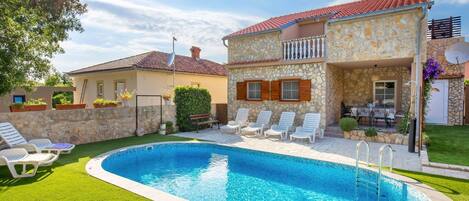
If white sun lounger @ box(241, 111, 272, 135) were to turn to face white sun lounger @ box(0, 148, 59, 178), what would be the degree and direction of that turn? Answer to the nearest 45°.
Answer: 0° — it already faces it

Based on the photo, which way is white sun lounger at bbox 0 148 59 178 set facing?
to the viewer's right

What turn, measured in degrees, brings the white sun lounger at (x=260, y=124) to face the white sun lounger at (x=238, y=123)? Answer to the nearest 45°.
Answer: approximately 45° to its right

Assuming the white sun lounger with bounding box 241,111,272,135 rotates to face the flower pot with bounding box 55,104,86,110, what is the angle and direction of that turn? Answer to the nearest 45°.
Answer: approximately 45° to its right

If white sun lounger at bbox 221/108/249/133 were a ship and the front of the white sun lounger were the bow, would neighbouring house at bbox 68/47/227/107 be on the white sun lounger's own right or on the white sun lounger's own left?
on the white sun lounger's own right

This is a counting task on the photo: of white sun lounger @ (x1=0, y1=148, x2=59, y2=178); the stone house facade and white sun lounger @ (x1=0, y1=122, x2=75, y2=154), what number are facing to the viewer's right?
2

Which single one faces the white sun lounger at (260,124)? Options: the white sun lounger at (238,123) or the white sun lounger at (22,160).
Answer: the white sun lounger at (22,160)

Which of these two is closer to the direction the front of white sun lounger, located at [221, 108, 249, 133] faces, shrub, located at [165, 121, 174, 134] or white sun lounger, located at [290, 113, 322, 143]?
the shrub

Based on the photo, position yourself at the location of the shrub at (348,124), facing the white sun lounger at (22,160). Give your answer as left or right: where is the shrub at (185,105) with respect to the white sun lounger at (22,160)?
right

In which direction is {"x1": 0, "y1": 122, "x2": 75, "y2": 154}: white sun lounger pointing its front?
to the viewer's right
